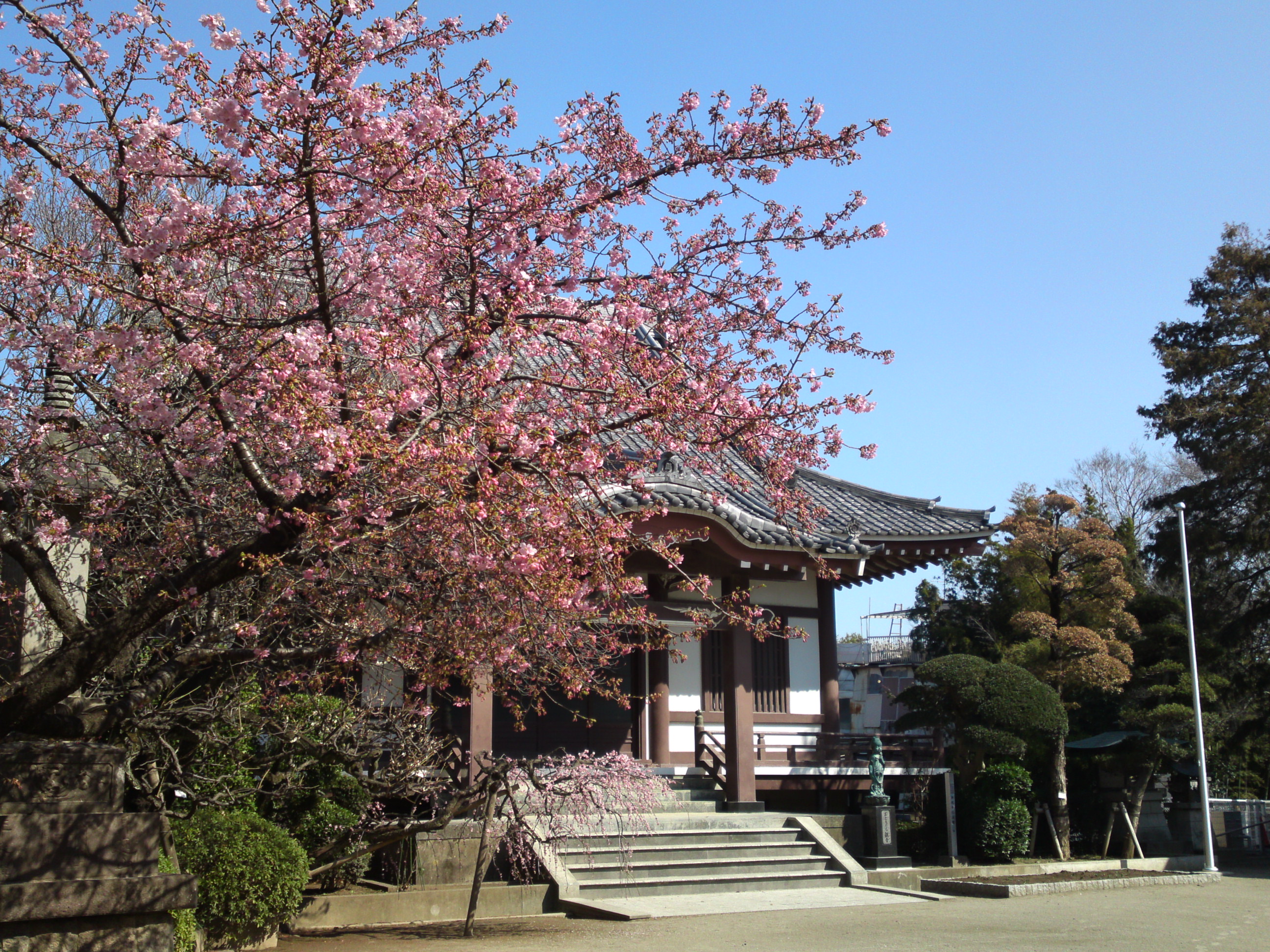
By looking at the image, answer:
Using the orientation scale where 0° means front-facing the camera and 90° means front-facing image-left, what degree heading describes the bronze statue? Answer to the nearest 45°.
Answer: approximately 315°

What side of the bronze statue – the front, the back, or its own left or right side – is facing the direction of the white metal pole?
left

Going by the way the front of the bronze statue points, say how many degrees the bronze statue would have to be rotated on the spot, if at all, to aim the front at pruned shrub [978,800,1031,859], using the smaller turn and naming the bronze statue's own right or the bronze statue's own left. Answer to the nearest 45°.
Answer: approximately 90° to the bronze statue's own left

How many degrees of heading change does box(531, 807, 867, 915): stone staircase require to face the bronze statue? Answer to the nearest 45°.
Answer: approximately 90° to its left

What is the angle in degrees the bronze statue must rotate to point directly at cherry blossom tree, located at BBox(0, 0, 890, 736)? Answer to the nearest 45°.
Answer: approximately 45° to its right

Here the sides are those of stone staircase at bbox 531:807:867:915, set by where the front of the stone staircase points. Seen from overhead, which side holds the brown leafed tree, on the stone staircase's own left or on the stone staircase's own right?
on the stone staircase's own left

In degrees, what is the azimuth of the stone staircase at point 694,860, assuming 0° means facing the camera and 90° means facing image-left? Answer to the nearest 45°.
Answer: approximately 315°

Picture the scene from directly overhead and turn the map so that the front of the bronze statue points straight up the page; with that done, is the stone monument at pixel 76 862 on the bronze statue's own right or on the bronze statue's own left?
on the bronze statue's own right

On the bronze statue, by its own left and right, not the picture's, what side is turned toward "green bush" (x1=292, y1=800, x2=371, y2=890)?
right

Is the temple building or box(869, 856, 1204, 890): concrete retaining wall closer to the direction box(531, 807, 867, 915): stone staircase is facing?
the concrete retaining wall
